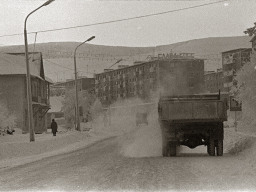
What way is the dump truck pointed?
away from the camera
